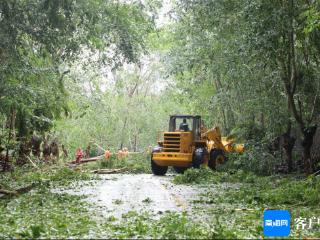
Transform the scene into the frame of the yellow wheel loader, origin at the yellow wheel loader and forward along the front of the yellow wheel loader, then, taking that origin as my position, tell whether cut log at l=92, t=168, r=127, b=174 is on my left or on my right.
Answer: on my left

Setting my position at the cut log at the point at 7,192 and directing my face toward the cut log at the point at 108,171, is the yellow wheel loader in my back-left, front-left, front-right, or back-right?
front-right

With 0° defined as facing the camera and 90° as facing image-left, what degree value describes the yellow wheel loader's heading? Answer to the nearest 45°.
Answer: approximately 225°

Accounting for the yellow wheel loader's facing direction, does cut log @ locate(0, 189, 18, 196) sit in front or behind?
behind
